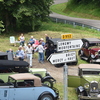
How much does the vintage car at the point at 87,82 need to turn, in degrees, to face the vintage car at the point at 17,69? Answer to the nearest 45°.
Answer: approximately 90° to its right

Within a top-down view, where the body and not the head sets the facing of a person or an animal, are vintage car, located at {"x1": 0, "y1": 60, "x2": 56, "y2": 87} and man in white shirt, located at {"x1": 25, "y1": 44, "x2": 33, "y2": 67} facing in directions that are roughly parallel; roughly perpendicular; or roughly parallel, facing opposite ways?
roughly perpendicular

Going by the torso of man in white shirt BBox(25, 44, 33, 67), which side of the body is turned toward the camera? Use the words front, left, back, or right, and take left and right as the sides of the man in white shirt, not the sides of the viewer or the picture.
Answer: front

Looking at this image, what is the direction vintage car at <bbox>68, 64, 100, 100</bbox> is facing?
toward the camera

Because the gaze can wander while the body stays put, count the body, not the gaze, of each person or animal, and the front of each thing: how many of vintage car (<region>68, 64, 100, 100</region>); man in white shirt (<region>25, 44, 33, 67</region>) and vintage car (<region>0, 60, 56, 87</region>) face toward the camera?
2

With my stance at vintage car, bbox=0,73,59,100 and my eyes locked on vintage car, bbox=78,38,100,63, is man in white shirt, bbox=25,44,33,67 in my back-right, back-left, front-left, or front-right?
front-left

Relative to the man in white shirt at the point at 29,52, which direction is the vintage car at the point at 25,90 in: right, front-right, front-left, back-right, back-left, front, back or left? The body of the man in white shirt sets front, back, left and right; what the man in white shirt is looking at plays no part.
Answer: front

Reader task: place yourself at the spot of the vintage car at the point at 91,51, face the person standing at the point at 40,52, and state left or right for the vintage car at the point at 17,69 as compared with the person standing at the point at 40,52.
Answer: left
